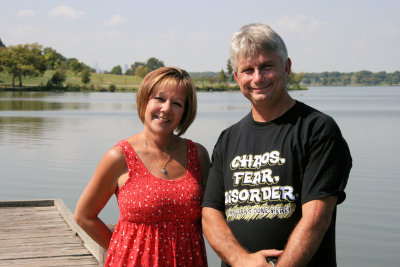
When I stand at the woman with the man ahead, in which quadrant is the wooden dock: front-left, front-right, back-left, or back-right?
back-left

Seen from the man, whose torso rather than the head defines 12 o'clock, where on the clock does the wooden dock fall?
The wooden dock is roughly at 3 o'clock from the man.

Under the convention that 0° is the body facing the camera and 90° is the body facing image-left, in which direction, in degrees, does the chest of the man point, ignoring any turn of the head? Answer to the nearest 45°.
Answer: approximately 45°

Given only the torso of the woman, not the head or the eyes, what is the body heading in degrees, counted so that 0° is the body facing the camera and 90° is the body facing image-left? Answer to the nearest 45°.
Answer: approximately 315°
